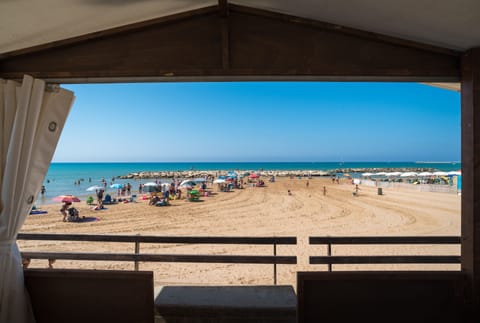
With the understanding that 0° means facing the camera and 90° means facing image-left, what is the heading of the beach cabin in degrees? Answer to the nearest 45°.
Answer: approximately 180°
